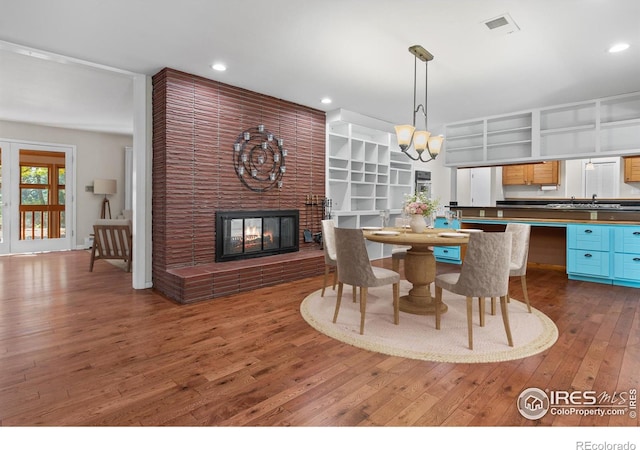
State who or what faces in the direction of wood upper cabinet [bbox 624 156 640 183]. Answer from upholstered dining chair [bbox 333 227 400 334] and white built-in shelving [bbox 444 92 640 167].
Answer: the upholstered dining chair

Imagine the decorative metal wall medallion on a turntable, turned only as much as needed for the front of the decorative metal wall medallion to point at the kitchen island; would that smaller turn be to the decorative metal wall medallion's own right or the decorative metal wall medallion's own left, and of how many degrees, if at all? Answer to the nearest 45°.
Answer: approximately 45° to the decorative metal wall medallion's own left

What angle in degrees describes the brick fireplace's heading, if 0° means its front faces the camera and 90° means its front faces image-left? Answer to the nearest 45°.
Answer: approximately 315°

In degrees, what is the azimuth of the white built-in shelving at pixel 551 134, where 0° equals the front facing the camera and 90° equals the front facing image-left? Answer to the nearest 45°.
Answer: approximately 45°

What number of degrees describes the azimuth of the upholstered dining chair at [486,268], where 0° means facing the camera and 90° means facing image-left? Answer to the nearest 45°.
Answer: approximately 135°

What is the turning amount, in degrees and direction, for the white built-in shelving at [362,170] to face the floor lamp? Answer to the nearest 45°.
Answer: approximately 135° to its right

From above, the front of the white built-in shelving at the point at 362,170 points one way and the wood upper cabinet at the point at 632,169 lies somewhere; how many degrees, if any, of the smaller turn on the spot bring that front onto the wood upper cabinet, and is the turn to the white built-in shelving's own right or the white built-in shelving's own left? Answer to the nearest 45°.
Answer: approximately 45° to the white built-in shelving's own left

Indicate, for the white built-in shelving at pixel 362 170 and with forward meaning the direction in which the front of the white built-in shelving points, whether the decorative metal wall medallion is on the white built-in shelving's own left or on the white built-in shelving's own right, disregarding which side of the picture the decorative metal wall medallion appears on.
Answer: on the white built-in shelving's own right

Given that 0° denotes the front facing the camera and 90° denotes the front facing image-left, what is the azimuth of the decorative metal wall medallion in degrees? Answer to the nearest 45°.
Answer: approximately 315°
